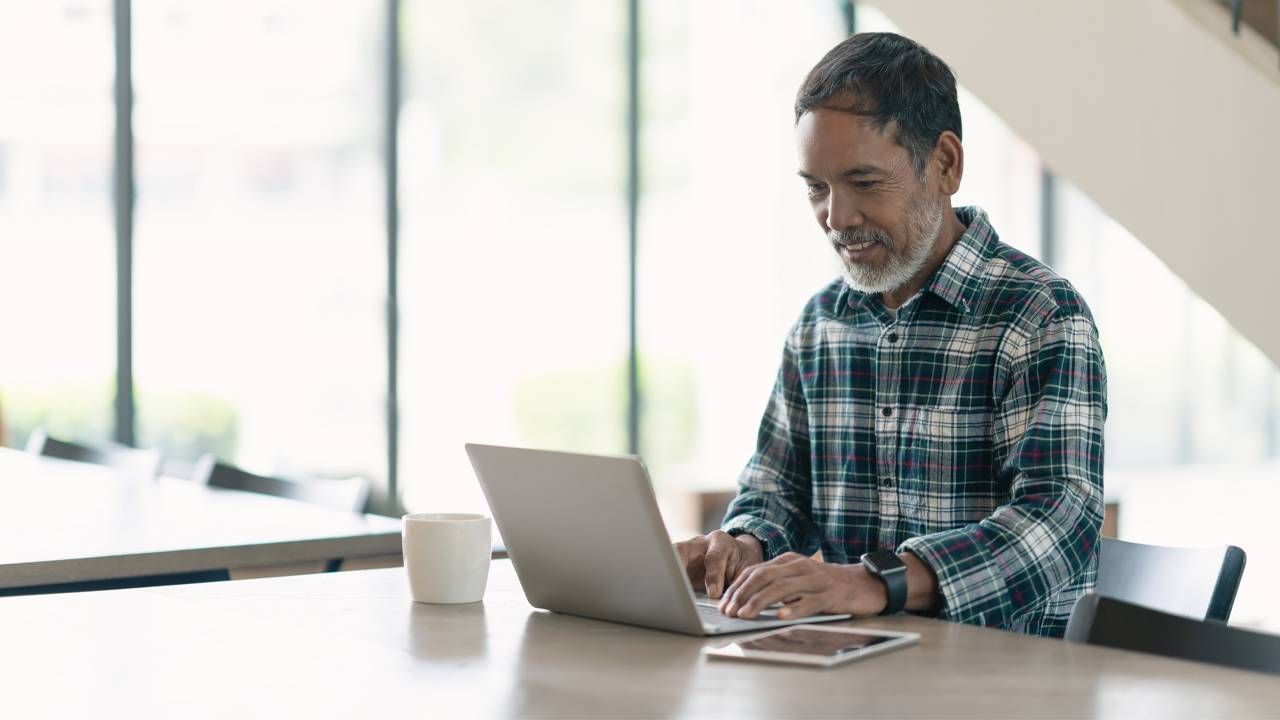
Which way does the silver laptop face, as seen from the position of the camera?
facing away from the viewer and to the right of the viewer

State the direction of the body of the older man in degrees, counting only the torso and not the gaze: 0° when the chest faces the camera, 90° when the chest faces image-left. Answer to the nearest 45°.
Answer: approximately 45°

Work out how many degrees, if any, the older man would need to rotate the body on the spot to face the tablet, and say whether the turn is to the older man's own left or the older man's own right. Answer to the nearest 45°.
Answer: approximately 45° to the older man's own left

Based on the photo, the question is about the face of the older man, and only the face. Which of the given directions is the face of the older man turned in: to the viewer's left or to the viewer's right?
to the viewer's left

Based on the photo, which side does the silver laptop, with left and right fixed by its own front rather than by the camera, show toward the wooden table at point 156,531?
left

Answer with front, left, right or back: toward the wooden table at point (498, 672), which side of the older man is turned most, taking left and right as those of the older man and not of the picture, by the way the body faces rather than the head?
front

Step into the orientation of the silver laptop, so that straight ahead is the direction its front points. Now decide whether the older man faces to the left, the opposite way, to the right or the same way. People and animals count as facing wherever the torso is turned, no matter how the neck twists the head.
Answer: the opposite way

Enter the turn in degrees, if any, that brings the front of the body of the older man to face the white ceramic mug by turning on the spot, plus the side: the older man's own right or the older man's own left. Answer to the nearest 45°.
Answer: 0° — they already face it
